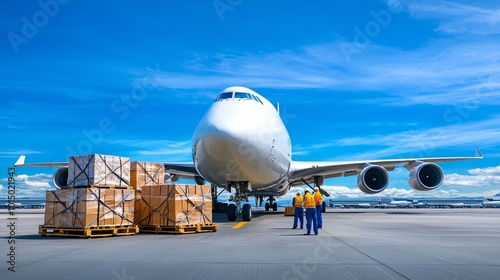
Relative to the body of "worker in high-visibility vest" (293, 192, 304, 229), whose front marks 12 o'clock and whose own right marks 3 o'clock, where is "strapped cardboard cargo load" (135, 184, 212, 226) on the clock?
The strapped cardboard cargo load is roughly at 8 o'clock from the worker in high-visibility vest.

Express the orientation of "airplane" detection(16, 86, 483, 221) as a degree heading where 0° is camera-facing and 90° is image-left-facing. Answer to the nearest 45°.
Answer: approximately 0°

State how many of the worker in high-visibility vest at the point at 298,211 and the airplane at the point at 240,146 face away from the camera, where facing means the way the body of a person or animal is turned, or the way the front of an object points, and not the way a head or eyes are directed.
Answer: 1

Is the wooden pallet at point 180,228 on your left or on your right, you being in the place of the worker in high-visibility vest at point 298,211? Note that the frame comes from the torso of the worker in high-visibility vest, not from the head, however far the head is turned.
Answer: on your left

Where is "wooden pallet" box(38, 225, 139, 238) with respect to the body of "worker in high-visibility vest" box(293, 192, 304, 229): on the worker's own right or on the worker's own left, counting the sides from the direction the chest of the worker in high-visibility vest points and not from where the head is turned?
on the worker's own left

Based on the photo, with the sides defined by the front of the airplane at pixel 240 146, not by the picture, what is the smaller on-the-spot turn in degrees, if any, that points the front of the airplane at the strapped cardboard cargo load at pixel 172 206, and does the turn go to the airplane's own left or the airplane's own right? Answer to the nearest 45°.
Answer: approximately 45° to the airplane's own right

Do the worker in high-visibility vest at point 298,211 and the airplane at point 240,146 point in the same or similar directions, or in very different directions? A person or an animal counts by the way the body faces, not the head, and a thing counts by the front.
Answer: very different directions

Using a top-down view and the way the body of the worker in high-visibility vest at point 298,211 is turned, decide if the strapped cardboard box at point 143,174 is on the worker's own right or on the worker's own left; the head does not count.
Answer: on the worker's own left

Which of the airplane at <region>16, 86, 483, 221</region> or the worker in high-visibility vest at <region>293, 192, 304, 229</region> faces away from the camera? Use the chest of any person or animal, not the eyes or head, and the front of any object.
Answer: the worker in high-visibility vest

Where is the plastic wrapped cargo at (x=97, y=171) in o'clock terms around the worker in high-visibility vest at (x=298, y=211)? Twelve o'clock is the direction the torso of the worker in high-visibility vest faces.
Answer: The plastic wrapped cargo is roughly at 8 o'clock from the worker in high-visibility vest.

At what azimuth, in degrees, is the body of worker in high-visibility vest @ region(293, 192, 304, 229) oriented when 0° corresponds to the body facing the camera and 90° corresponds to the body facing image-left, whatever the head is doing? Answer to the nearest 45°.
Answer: approximately 180°

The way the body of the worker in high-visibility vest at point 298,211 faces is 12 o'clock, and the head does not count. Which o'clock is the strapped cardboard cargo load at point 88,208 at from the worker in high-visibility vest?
The strapped cardboard cargo load is roughly at 8 o'clock from the worker in high-visibility vest.
